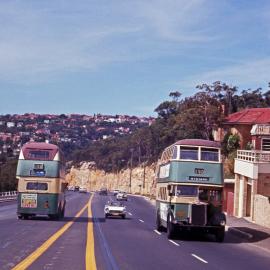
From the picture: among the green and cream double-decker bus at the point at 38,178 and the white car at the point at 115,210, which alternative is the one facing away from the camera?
the green and cream double-decker bus

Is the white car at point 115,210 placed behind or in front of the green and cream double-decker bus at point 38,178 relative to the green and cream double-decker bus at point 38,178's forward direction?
in front

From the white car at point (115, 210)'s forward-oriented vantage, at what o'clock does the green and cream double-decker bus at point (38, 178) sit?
The green and cream double-decker bus is roughly at 1 o'clock from the white car.

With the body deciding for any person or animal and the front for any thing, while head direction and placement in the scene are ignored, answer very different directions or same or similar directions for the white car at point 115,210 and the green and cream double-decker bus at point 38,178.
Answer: very different directions

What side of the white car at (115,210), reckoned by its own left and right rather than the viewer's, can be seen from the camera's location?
front

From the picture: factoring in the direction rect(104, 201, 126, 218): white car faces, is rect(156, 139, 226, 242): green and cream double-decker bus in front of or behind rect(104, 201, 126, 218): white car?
in front

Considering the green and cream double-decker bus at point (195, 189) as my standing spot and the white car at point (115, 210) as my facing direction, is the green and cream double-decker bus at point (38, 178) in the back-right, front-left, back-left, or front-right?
front-left

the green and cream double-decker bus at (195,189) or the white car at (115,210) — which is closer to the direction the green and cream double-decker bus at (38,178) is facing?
the white car

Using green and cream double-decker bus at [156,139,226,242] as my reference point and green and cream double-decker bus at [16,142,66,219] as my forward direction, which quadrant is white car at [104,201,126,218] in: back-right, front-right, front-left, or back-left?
front-right

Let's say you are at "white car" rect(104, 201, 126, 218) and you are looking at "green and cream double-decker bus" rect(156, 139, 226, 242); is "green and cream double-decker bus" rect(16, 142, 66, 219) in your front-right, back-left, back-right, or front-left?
front-right

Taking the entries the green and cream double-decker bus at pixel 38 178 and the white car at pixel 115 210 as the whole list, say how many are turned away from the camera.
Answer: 1

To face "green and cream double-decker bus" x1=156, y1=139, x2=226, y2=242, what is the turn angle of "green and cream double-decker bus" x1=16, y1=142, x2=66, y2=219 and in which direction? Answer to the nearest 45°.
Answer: approximately 135° to its right

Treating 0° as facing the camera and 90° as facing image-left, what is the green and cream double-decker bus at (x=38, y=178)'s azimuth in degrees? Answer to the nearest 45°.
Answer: approximately 180°
